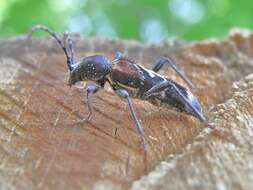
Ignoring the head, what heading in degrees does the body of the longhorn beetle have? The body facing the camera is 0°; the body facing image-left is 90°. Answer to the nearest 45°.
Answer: approximately 90°
